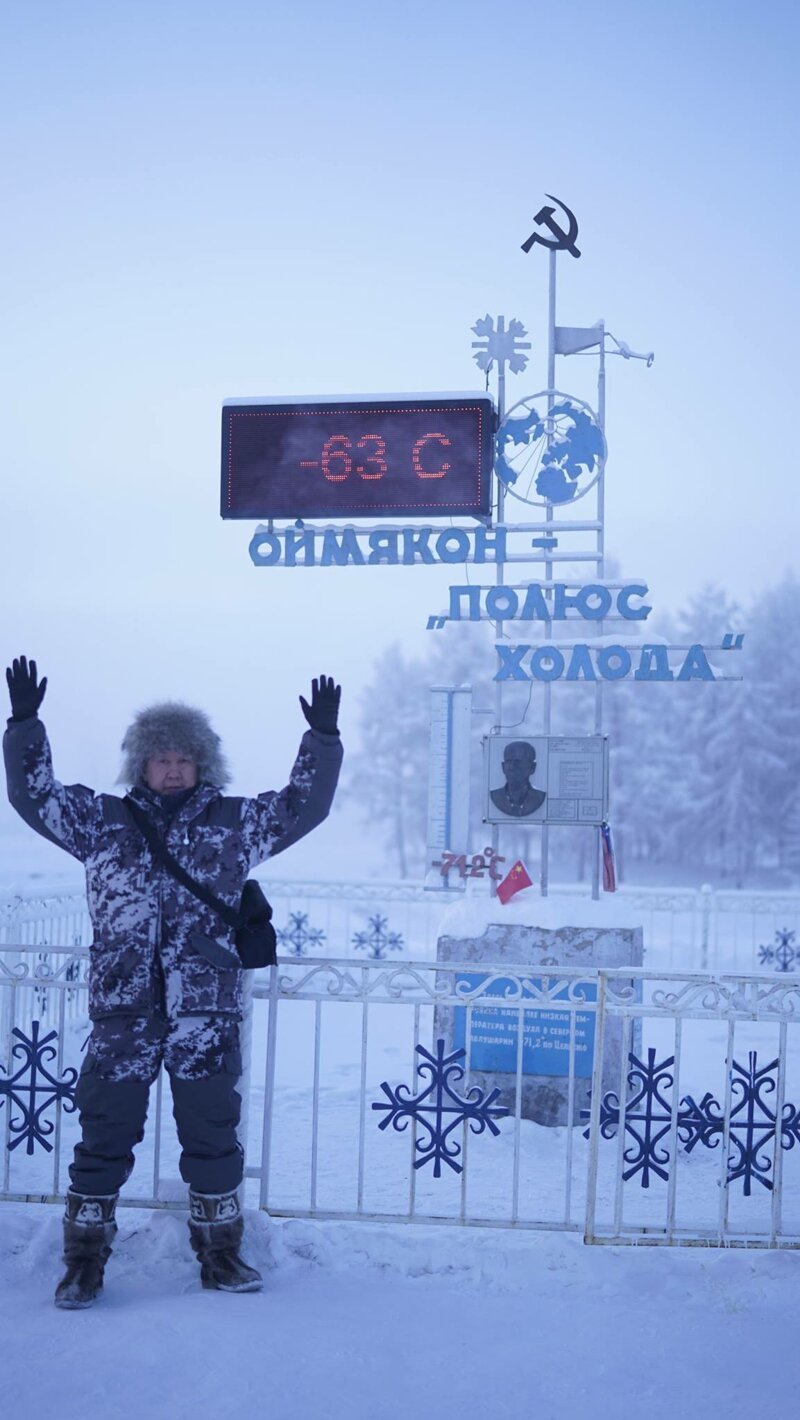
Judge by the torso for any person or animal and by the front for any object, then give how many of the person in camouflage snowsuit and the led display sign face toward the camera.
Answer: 2

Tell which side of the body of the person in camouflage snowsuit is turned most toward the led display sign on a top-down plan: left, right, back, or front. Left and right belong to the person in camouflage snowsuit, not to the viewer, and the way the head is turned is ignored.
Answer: back

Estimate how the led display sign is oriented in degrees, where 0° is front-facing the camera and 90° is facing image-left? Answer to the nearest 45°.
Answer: approximately 0°

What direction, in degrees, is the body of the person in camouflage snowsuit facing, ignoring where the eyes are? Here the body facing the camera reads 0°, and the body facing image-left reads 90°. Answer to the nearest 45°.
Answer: approximately 0°
